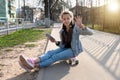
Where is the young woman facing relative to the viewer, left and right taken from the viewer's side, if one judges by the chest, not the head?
facing the viewer and to the left of the viewer
